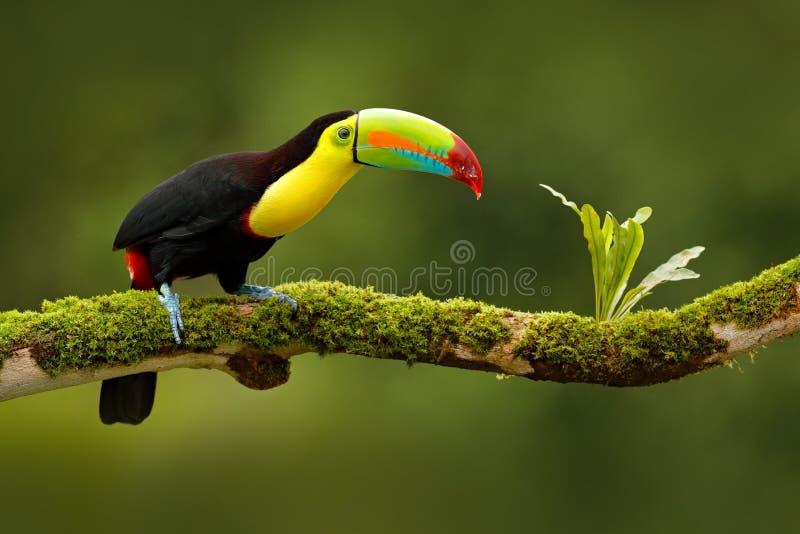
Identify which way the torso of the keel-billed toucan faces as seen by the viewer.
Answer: to the viewer's right
